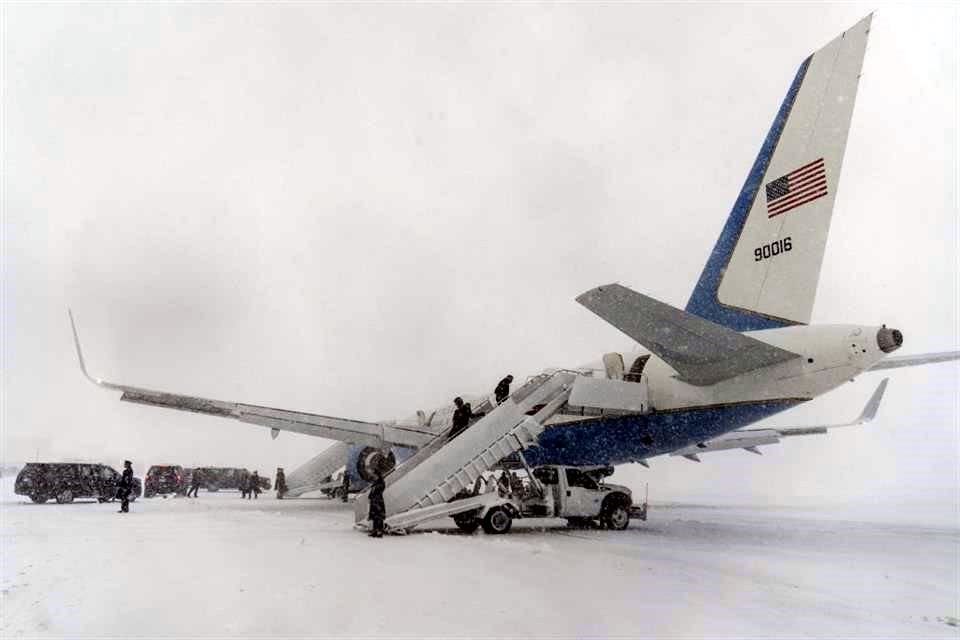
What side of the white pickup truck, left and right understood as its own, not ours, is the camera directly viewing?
right

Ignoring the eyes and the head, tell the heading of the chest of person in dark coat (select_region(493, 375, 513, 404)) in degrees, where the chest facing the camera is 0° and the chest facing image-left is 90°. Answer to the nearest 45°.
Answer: approximately 270°

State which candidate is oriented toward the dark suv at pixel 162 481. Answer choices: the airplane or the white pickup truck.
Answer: the airplane

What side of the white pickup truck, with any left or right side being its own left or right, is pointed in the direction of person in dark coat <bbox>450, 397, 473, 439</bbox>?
back

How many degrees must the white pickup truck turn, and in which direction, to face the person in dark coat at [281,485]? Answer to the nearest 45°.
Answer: approximately 135° to its left

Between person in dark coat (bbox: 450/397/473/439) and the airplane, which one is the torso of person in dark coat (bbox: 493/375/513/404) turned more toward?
the airplane

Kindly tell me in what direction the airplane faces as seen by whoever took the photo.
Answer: facing away from the viewer and to the left of the viewer

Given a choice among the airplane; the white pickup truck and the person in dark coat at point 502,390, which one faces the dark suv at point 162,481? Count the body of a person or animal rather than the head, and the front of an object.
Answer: the airplane

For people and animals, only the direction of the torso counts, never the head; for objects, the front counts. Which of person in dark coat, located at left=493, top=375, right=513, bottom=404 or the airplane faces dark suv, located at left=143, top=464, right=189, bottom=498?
the airplane

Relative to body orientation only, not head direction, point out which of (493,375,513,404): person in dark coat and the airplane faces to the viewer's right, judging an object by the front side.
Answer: the person in dark coat
